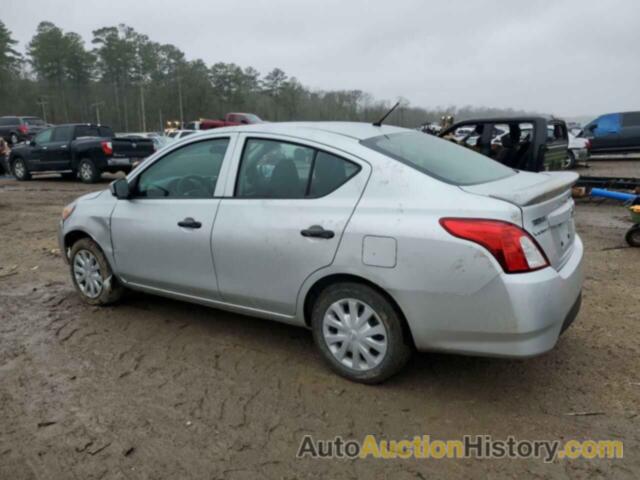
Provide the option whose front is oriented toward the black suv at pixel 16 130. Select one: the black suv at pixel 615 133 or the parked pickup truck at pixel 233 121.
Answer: the black suv at pixel 615 133

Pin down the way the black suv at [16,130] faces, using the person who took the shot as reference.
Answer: facing away from the viewer and to the left of the viewer

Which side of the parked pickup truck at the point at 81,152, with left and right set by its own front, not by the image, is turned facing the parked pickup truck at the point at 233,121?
right

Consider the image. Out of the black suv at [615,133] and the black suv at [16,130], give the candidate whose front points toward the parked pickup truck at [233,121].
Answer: the black suv at [615,133]

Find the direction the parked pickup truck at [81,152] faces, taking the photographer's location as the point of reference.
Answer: facing away from the viewer and to the left of the viewer

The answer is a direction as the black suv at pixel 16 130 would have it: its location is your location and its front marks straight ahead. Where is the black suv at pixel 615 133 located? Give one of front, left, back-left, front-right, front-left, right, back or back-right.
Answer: back

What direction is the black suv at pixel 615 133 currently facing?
to the viewer's left

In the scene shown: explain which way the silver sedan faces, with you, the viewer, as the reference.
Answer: facing away from the viewer and to the left of the viewer

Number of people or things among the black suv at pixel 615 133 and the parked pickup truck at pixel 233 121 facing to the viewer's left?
1

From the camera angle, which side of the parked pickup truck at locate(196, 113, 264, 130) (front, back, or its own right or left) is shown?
right

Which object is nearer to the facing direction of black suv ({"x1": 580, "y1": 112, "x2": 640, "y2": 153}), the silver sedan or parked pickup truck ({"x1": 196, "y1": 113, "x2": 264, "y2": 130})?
the parked pickup truck

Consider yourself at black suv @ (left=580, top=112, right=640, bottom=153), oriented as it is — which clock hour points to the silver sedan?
The silver sedan is roughly at 9 o'clock from the black suv.

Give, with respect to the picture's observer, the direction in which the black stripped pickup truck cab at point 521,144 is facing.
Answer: facing away from the viewer and to the left of the viewer
